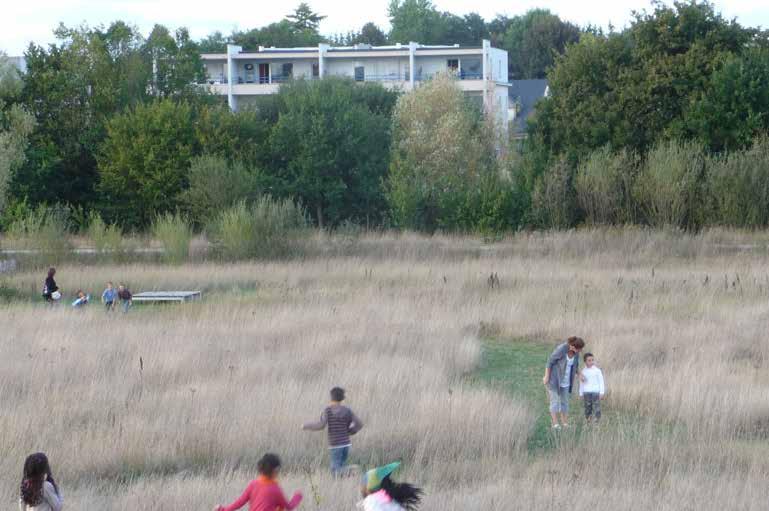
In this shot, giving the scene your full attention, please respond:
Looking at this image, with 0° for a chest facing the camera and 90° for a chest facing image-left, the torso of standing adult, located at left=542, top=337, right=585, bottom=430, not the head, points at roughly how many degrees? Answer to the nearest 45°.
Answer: approximately 315°

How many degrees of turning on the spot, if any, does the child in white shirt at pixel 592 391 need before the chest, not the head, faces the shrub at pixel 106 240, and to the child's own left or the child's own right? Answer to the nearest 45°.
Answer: approximately 135° to the child's own right

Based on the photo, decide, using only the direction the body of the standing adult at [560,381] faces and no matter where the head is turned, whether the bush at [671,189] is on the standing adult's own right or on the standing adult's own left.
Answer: on the standing adult's own left

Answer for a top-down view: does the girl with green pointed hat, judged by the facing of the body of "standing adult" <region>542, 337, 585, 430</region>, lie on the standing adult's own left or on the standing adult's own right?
on the standing adult's own right

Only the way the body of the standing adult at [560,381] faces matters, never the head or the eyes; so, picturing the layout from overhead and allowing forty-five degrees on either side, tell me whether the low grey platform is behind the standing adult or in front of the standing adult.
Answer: behind

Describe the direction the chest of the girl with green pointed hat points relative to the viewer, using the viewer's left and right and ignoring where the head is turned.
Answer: facing away from the viewer and to the left of the viewer

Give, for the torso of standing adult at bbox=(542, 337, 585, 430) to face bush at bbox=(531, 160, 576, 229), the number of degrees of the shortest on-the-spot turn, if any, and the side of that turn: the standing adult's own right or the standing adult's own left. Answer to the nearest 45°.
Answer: approximately 135° to the standing adult's own left

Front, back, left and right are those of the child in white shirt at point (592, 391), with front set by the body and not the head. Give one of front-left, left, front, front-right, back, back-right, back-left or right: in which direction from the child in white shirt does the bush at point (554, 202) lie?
back

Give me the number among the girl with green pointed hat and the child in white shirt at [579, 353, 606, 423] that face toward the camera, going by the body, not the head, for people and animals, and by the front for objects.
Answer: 1

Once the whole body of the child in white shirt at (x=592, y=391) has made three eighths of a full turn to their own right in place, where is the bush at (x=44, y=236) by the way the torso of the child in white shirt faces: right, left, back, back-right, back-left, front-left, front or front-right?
front

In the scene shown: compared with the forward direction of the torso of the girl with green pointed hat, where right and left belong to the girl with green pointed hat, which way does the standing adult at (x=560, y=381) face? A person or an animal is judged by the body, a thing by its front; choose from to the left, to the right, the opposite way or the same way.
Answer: the opposite way
